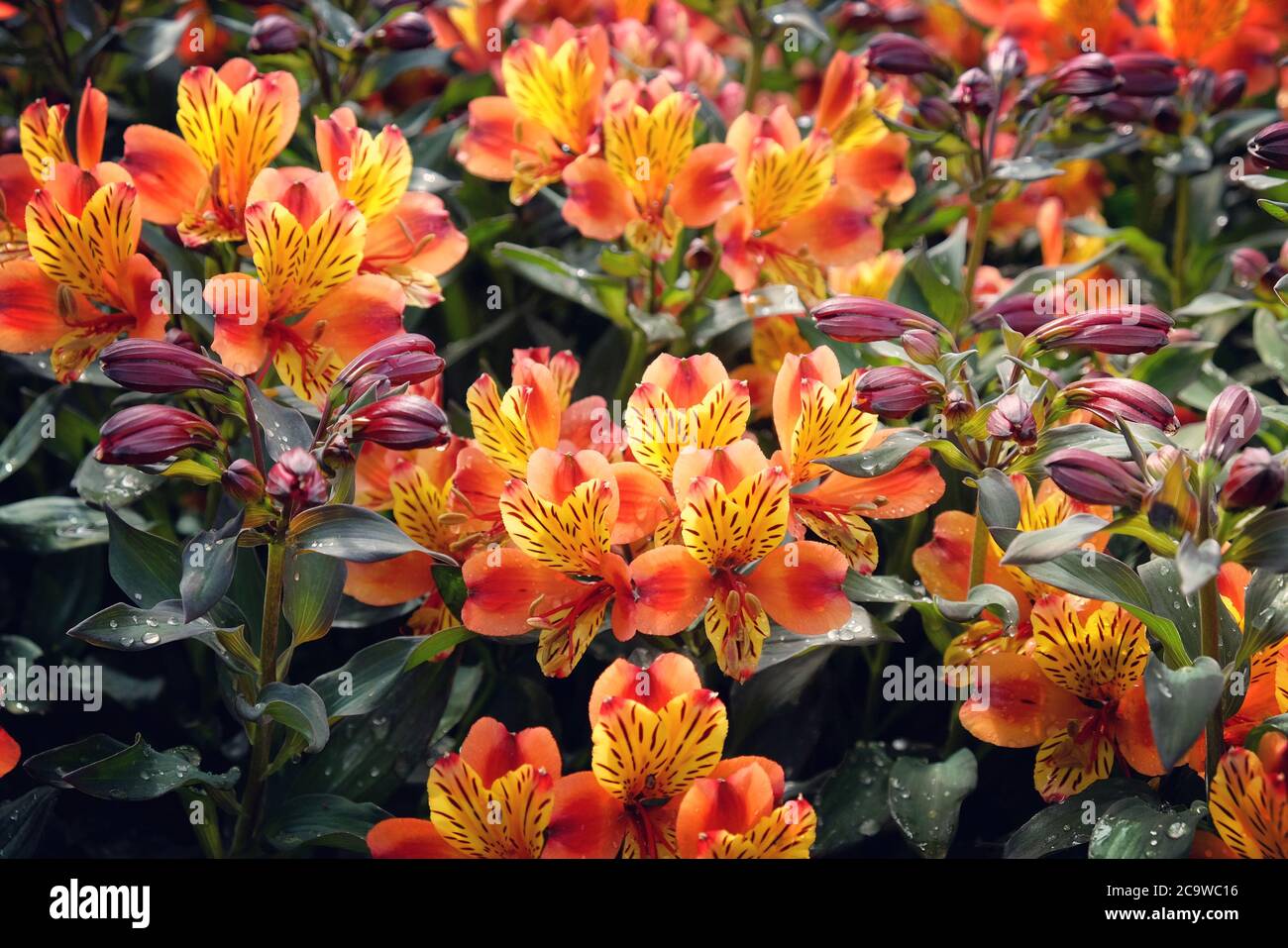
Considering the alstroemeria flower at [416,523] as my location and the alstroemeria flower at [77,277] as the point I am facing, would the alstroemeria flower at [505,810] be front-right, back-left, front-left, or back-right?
back-left

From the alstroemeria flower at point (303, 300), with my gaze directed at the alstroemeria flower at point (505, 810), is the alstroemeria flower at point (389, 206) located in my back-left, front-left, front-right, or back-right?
back-left

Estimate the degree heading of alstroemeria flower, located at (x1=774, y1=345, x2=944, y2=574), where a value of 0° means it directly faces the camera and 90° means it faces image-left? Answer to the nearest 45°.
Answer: approximately 315°
